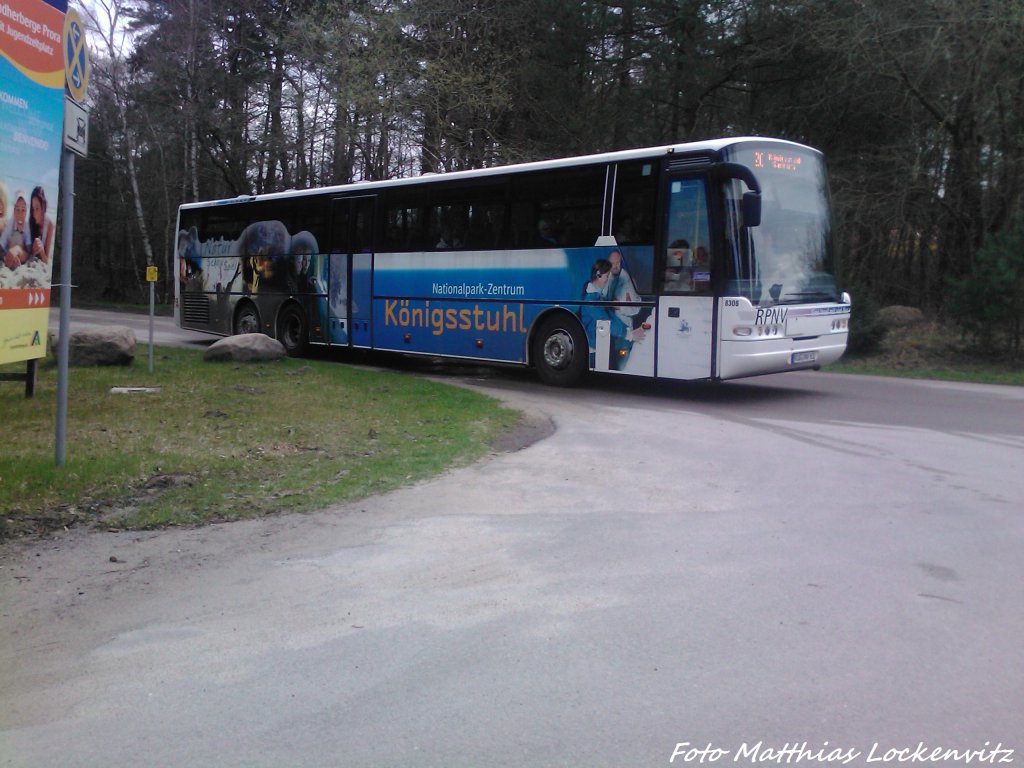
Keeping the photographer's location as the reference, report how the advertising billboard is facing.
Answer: facing the viewer and to the right of the viewer

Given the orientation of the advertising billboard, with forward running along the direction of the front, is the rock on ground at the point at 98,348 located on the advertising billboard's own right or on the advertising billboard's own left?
on the advertising billboard's own left

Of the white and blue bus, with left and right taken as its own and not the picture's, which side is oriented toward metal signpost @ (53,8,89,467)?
right

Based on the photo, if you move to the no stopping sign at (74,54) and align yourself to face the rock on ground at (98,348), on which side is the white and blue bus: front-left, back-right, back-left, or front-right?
front-right

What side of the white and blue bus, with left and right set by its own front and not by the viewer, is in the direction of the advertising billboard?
right

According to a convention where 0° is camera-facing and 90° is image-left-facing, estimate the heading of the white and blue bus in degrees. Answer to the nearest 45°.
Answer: approximately 315°

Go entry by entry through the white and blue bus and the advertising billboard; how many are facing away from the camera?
0

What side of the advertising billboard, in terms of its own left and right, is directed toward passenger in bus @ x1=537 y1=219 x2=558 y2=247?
left

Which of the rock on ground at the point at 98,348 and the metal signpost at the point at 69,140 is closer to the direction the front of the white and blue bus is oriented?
the metal signpost

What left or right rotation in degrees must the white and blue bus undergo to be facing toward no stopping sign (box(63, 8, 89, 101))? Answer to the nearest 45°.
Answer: approximately 90° to its right
